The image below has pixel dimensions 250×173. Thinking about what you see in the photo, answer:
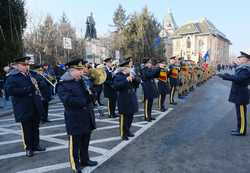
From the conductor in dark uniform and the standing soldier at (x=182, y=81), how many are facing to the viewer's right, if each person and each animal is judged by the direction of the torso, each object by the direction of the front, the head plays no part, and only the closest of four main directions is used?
1

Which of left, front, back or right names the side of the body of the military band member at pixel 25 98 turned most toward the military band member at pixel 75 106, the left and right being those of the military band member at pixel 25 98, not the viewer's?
front

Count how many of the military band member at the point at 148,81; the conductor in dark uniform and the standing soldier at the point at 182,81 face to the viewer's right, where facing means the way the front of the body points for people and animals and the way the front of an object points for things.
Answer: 2

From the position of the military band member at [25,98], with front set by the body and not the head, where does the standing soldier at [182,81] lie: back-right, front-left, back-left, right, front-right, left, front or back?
left

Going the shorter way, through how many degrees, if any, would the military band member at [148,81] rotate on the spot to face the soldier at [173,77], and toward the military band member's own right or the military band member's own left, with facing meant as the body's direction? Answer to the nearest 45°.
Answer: approximately 90° to the military band member's own left

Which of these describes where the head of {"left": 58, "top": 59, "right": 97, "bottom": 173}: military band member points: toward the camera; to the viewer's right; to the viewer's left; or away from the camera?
to the viewer's right

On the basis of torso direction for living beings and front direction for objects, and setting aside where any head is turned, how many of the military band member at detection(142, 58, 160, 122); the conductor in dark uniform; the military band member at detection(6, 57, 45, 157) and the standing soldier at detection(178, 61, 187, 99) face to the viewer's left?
1

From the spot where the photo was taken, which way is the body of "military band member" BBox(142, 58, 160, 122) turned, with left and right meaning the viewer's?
facing to the right of the viewer

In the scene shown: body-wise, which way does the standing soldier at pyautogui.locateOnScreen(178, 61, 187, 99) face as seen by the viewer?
to the viewer's right

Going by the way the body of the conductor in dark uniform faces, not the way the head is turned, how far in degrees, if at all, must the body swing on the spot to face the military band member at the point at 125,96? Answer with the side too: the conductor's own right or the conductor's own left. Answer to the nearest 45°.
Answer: approximately 45° to the conductor's own left

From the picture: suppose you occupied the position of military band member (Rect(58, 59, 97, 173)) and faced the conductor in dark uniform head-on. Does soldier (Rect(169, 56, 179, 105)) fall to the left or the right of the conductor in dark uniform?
left

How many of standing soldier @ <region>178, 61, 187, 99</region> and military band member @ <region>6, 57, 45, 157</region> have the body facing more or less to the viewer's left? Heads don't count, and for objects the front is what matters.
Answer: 0

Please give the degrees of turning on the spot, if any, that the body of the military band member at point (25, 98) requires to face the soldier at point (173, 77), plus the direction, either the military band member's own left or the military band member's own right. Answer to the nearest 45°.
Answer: approximately 90° to the military band member's own left

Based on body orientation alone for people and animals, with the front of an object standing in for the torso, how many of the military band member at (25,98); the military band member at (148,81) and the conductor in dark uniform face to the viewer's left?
1

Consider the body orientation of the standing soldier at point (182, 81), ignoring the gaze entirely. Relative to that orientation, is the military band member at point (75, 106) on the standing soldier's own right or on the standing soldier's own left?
on the standing soldier's own right

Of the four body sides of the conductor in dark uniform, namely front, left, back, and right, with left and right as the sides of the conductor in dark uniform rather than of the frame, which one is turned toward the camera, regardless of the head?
left
